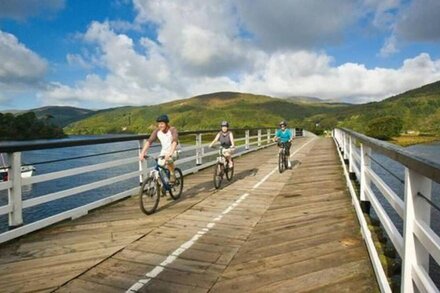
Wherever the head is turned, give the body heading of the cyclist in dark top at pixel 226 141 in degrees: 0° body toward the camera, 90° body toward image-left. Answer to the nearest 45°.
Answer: approximately 45°

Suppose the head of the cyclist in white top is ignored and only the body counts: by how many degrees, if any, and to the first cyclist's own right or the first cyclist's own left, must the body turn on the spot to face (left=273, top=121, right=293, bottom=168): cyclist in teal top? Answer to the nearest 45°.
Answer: approximately 180°

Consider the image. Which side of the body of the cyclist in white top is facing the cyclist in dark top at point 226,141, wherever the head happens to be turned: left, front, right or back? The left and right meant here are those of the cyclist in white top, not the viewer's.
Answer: back

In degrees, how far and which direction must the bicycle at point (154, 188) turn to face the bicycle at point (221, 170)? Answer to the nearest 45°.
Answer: approximately 180°

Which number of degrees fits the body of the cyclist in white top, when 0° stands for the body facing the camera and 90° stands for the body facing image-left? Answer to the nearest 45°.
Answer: approximately 45°

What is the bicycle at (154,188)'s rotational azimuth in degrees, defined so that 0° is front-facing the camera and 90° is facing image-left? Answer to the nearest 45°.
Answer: approximately 45°

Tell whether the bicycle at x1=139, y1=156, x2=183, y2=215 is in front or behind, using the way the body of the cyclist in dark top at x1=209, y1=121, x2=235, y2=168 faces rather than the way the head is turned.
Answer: in front

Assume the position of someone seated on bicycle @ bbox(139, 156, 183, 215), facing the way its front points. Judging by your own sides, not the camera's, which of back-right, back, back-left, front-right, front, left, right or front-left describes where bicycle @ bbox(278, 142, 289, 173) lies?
back

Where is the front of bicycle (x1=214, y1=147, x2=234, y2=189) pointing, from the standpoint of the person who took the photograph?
facing the viewer and to the left of the viewer

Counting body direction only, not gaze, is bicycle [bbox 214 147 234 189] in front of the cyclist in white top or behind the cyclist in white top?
behind

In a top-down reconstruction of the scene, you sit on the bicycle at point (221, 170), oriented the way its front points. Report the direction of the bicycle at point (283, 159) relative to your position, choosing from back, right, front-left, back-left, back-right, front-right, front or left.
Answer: back
